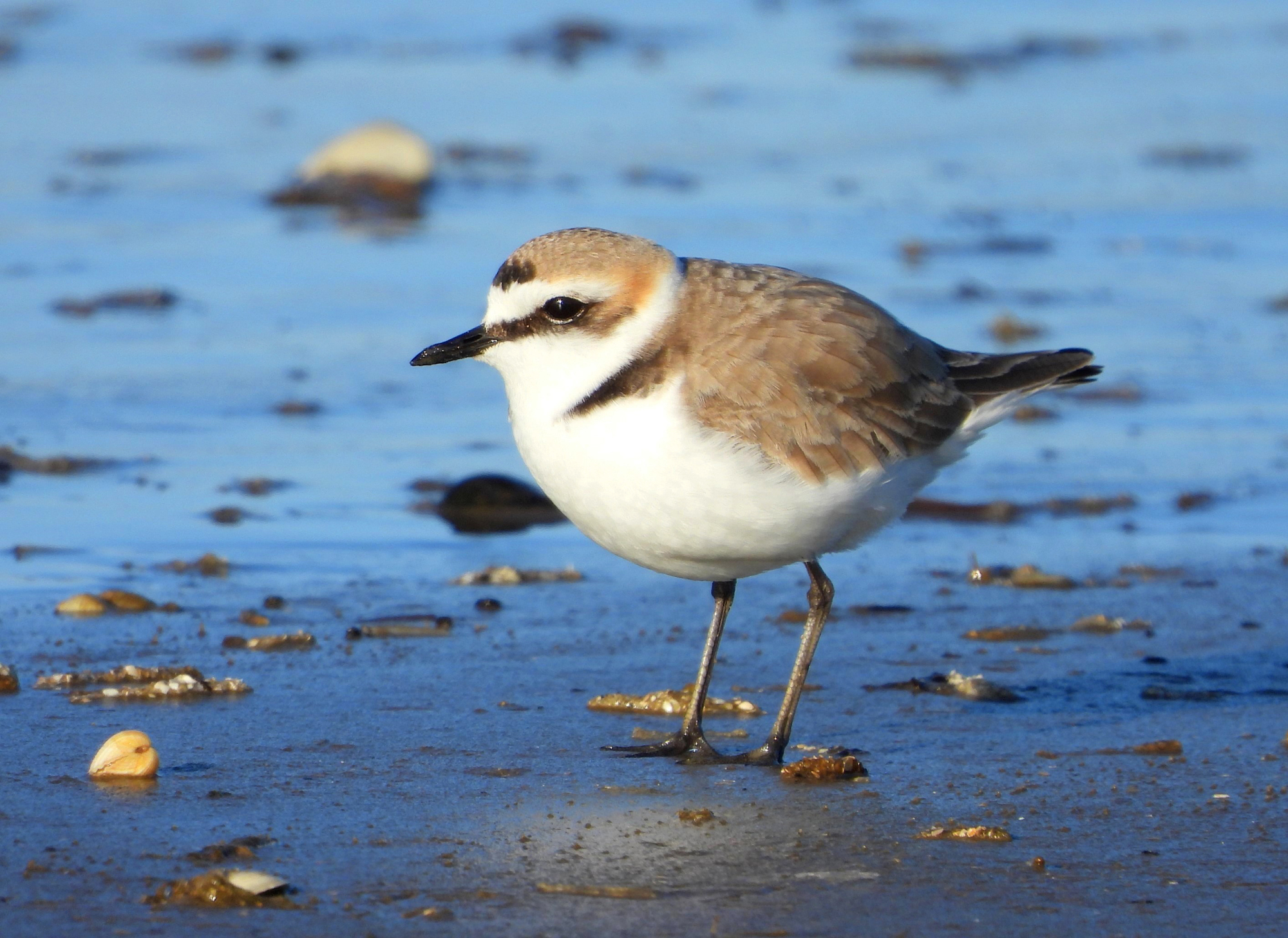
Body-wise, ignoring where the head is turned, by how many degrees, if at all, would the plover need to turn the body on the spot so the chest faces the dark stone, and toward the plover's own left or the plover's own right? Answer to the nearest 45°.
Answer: approximately 90° to the plover's own right

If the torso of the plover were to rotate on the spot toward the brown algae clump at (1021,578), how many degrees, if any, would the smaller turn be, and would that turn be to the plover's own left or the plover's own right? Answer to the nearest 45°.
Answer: approximately 135° to the plover's own right

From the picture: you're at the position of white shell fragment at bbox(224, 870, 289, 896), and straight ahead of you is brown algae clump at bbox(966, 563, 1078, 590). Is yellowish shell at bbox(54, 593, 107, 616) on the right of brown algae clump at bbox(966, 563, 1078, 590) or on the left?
left

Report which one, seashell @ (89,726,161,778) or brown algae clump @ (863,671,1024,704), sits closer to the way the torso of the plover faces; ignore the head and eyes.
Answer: the seashell

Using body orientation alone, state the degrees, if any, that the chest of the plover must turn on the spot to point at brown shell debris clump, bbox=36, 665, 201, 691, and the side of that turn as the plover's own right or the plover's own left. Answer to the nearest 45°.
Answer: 0° — it already faces it

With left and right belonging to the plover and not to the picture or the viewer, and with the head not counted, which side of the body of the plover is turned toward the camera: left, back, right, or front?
left

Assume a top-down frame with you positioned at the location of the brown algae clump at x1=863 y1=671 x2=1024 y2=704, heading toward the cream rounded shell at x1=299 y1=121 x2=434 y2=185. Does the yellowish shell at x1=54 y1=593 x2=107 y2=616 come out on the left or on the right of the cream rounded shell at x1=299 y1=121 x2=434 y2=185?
left

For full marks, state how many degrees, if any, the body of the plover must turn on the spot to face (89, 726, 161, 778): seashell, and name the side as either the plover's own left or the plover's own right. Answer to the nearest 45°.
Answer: approximately 45° to the plover's own left

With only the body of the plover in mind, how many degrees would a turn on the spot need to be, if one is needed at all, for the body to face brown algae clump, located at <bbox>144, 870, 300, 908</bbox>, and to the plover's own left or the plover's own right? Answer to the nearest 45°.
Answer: approximately 45° to the plover's own left
